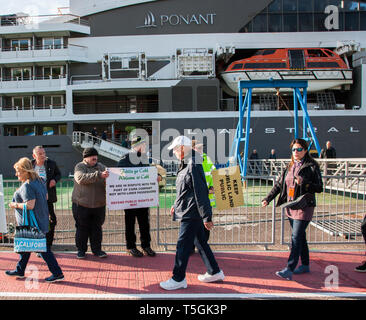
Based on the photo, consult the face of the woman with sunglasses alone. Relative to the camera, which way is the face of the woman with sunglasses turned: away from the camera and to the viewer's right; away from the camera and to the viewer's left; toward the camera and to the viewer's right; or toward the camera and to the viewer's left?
toward the camera and to the viewer's left

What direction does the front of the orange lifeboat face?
to the viewer's left

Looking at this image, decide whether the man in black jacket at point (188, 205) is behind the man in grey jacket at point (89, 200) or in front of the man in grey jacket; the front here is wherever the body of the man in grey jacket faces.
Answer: in front

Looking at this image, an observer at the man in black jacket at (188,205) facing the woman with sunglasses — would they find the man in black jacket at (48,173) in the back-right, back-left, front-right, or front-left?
back-left

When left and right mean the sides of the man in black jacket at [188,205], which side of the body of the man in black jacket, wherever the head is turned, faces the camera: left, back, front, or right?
left

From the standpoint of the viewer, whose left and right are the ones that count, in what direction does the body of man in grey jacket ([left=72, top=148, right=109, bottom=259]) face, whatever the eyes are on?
facing the viewer and to the right of the viewer
